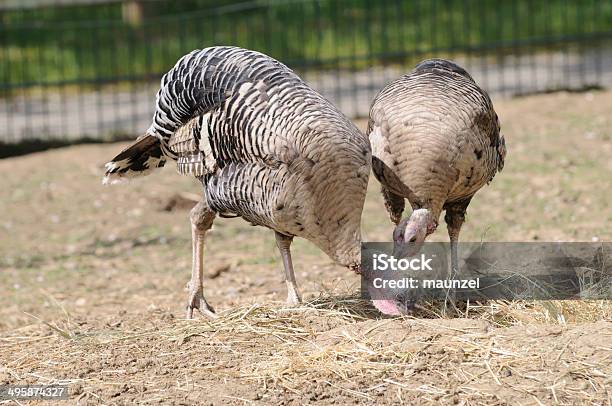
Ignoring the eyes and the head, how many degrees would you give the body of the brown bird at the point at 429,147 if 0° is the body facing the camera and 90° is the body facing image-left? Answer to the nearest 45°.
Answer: approximately 0°

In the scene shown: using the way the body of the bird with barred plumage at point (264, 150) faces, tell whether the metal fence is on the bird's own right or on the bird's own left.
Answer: on the bird's own left

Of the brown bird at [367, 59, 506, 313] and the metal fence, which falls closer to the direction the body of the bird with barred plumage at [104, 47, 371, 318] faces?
the brown bird

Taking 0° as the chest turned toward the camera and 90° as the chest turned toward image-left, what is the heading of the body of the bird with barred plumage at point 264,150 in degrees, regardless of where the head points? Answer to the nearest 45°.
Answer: approximately 270°

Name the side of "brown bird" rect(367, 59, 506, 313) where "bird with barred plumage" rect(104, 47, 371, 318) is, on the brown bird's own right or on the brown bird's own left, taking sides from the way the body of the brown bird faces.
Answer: on the brown bird's own right

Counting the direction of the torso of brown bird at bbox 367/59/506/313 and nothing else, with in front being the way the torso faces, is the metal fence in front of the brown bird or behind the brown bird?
behind

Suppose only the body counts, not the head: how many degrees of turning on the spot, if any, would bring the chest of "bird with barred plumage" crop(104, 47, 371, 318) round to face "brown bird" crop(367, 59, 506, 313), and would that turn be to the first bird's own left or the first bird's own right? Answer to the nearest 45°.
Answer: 0° — it already faces it

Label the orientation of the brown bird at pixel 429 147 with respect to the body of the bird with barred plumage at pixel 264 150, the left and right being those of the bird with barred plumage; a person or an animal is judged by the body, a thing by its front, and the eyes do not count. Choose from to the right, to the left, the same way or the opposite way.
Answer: to the right

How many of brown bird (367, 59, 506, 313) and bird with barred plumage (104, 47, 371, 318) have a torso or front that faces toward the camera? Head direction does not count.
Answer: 1

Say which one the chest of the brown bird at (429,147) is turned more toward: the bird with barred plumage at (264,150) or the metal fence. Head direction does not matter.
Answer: the bird with barred plumage
